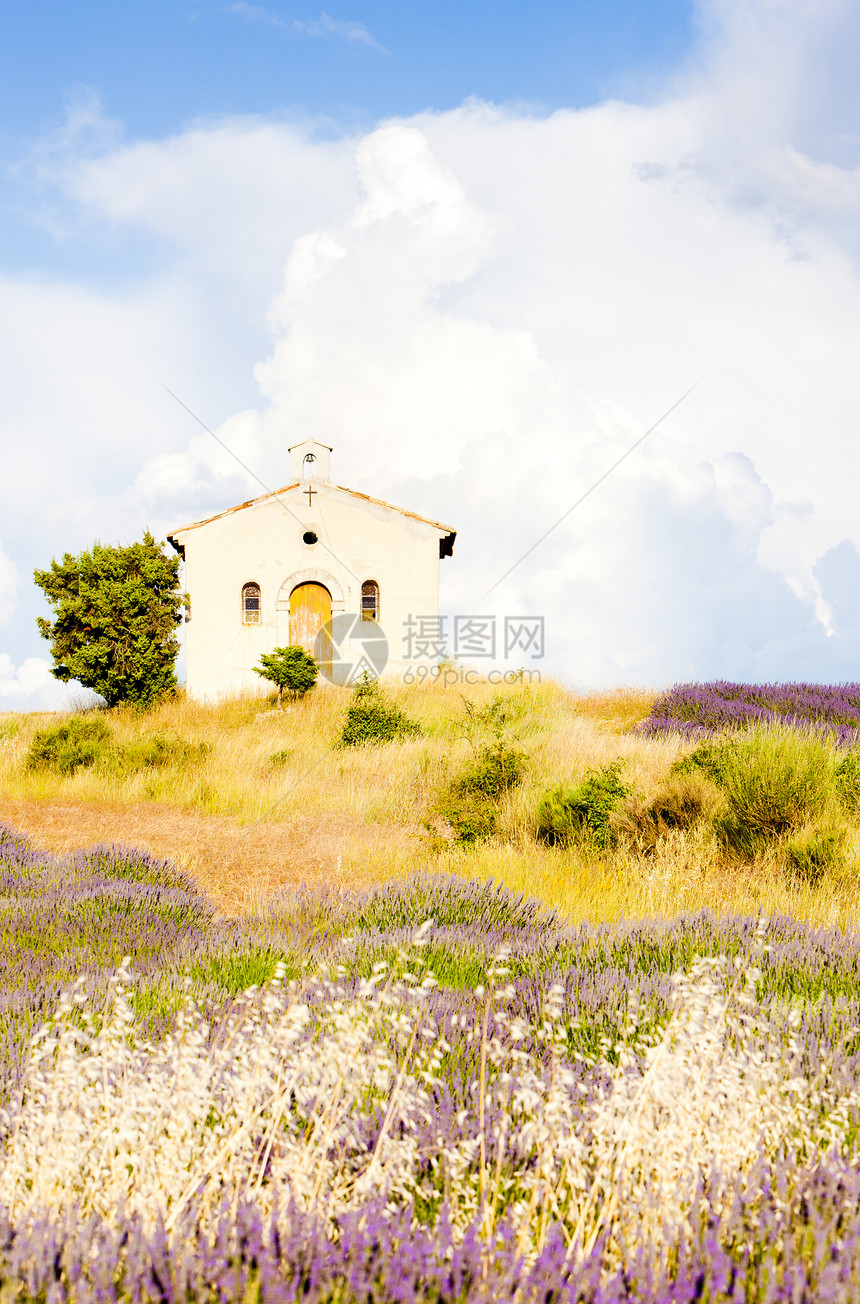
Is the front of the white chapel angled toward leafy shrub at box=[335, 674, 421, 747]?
yes

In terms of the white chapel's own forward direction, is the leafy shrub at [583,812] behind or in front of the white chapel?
in front

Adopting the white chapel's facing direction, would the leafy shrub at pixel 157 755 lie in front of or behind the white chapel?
in front

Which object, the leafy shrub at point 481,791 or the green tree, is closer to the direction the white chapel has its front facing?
the leafy shrub

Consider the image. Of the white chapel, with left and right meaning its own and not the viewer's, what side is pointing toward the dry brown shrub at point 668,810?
front

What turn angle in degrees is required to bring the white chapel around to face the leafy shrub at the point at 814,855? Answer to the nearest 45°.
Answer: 0° — it already faces it

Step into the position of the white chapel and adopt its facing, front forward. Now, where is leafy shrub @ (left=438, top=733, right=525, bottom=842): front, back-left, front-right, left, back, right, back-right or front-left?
front

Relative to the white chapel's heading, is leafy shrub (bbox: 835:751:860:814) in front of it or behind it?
in front

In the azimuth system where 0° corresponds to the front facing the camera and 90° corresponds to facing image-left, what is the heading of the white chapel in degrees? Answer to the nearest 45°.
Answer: approximately 0°
